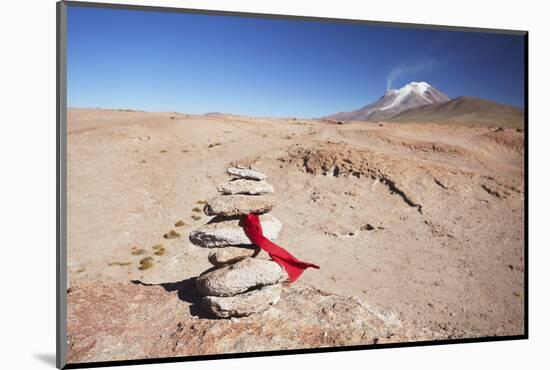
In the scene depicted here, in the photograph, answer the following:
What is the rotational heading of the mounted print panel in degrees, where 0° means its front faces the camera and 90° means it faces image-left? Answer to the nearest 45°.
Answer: approximately 315°
